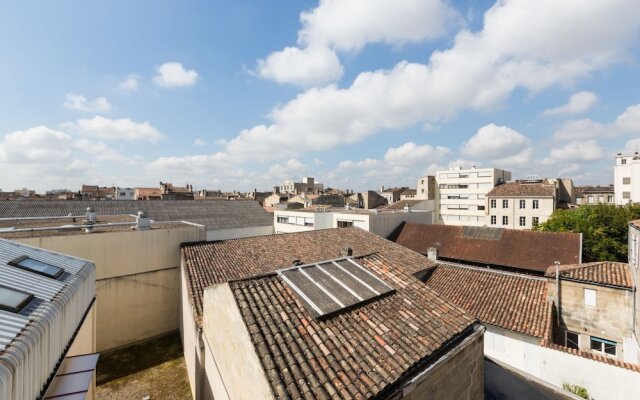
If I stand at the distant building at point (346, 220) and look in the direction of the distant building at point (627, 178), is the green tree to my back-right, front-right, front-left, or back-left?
front-right

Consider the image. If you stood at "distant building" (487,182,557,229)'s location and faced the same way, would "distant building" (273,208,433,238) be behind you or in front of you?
in front

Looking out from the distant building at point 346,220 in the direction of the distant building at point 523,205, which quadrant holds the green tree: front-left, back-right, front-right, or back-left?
front-right

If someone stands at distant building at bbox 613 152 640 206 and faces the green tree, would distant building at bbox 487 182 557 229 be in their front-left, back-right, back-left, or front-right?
front-right

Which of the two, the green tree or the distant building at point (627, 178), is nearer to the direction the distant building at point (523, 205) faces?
the green tree

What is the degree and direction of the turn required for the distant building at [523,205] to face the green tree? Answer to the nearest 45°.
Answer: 0° — it already faces it

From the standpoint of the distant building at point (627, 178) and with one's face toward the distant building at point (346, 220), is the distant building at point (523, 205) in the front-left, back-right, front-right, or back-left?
front-right

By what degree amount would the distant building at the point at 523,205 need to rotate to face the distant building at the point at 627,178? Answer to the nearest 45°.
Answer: approximately 135° to its left

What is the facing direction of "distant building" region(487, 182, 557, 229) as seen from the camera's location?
facing the viewer
